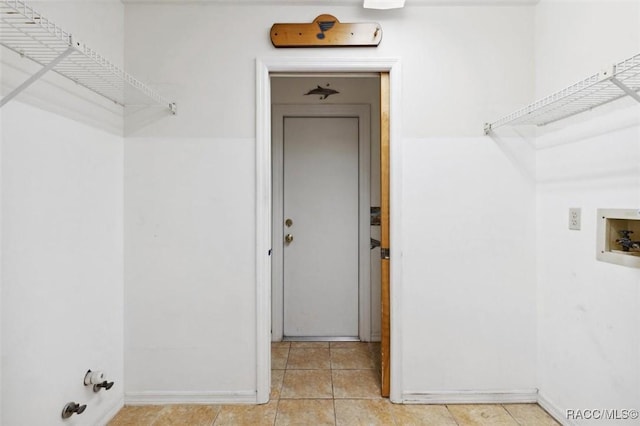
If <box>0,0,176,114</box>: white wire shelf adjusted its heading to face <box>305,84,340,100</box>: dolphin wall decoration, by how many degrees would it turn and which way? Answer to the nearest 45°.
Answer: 0° — it already faces it

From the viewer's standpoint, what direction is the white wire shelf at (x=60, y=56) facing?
to the viewer's right

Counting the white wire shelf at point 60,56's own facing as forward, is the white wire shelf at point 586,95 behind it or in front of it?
in front

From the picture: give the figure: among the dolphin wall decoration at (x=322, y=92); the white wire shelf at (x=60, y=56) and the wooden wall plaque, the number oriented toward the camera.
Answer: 2

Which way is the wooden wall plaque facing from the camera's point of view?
toward the camera

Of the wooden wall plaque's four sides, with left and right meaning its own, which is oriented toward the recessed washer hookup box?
left

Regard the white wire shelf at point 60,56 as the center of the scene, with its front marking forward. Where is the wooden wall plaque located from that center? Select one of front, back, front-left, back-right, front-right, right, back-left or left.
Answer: front
